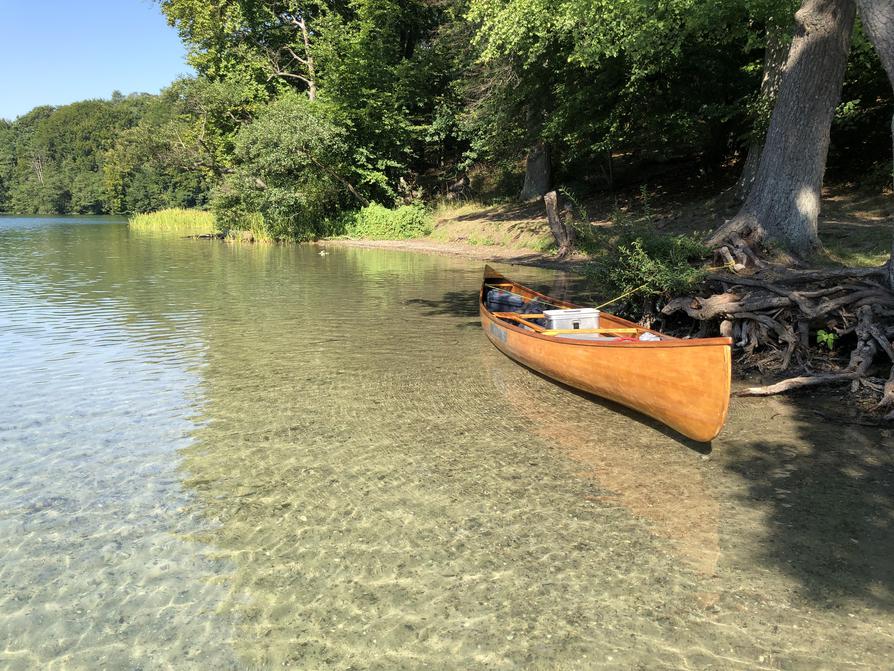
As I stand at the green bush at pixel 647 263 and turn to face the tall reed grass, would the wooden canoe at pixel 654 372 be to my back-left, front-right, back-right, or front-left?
back-left
